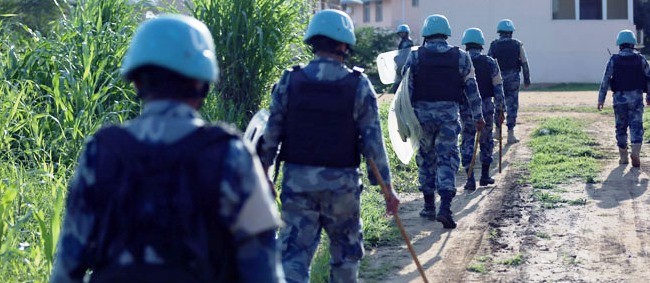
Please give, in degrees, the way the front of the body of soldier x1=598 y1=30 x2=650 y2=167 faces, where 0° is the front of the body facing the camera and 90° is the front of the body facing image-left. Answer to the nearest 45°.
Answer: approximately 180°

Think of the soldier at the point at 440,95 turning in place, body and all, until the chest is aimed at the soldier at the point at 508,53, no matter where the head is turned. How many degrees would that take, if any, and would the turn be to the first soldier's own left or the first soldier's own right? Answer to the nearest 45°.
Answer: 0° — they already face them

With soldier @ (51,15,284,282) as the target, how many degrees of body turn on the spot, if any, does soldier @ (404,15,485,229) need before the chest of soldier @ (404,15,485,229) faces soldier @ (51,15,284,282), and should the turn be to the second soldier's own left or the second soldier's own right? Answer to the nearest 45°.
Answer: approximately 180°

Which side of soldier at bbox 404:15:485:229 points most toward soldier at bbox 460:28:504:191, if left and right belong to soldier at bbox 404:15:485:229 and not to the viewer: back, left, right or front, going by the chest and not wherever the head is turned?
front

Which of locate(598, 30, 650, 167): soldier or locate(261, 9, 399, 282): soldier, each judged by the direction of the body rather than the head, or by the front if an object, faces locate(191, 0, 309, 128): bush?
locate(261, 9, 399, 282): soldier

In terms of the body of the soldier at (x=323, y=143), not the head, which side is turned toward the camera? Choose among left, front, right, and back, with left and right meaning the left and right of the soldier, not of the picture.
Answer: back

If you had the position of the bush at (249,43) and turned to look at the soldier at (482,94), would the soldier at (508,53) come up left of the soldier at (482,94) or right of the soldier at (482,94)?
left

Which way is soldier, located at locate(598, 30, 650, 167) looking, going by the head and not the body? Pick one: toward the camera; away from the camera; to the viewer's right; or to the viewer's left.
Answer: away from the camera

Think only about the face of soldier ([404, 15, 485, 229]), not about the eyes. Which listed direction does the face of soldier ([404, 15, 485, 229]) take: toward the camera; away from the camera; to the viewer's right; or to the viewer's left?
away from the camera

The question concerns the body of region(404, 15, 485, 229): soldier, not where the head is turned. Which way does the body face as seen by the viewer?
away from the camera

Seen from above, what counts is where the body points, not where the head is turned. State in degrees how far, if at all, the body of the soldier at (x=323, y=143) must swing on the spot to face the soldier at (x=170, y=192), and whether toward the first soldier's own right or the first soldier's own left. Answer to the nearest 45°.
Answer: approximately 180°

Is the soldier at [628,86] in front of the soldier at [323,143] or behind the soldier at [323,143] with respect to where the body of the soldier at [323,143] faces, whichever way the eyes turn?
in front

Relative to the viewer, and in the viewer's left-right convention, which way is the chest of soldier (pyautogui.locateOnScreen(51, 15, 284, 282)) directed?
facing away from the viewer

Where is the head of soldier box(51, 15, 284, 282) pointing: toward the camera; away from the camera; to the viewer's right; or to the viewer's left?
away from the camera

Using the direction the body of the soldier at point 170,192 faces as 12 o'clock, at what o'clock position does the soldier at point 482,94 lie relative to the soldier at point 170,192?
the soldier at point 482,94 is roughly at 1 o'clock from the soldier at point 170,192.

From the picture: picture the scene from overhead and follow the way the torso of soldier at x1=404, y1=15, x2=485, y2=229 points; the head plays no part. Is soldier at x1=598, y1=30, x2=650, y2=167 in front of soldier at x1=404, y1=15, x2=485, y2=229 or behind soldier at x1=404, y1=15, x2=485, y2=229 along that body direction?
in front
